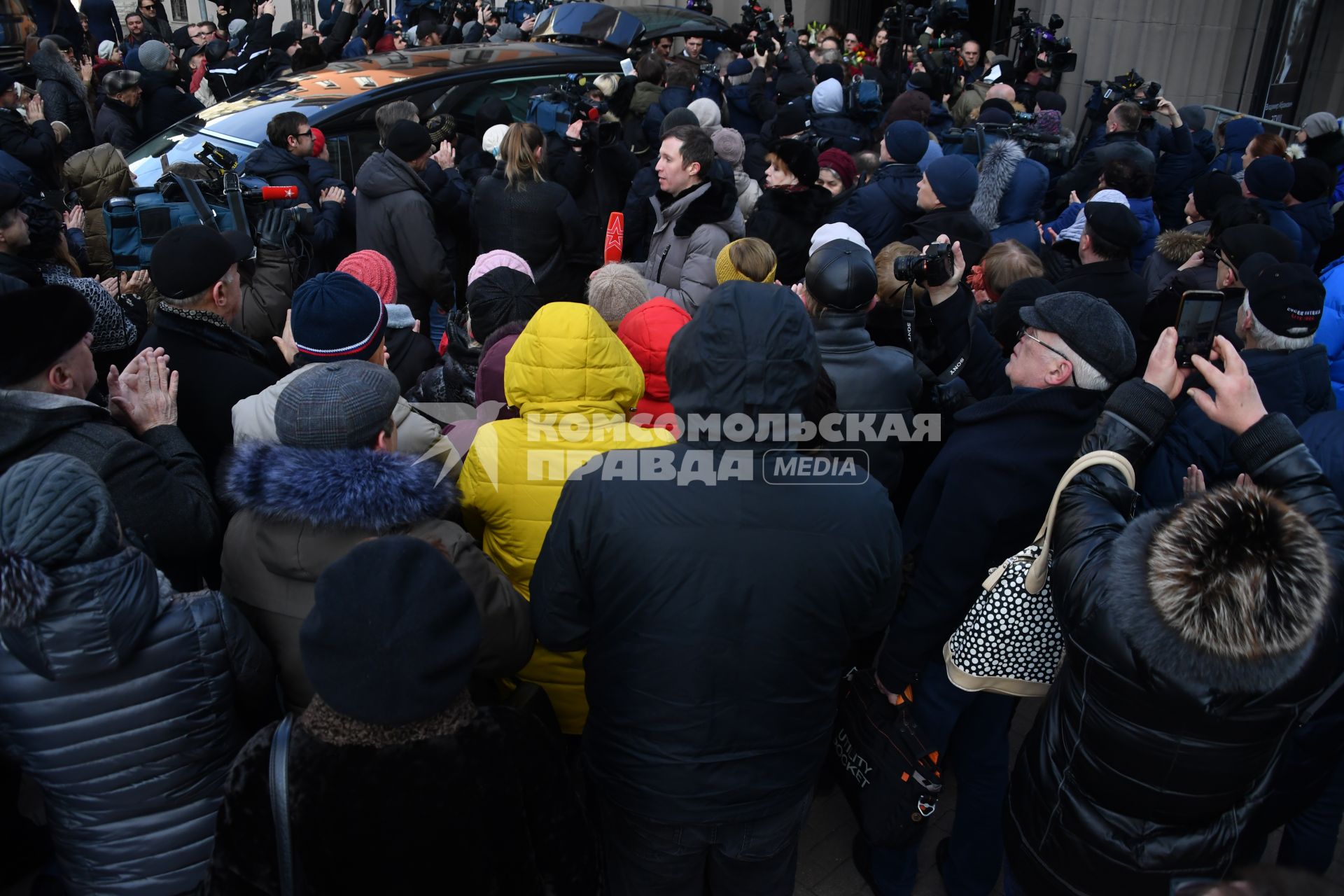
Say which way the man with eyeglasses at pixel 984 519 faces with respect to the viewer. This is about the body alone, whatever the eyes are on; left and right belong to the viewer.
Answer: facing to the left of the viewer

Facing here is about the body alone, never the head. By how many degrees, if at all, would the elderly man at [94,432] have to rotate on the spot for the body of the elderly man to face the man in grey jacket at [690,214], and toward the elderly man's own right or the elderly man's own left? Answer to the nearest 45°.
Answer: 0° — they already face them

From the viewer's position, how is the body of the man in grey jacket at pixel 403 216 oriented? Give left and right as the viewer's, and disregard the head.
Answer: facing away from the viewer and to the right of the viewer

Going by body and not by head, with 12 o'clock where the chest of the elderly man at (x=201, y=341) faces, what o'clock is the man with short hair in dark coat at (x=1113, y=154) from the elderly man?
The man with short hair in dark coat is roughly at 1 o'clock from the elderly man.

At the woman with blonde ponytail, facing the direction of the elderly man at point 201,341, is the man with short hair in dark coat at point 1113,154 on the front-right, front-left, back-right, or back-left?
back-left

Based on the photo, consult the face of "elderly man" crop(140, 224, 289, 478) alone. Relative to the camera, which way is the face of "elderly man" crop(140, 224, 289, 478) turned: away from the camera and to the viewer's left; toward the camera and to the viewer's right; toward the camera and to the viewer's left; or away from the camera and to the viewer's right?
away from the camera and to the viewer's right

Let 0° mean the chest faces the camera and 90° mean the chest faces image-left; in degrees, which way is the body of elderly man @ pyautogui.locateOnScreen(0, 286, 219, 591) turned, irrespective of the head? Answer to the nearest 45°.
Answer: approximately 225°

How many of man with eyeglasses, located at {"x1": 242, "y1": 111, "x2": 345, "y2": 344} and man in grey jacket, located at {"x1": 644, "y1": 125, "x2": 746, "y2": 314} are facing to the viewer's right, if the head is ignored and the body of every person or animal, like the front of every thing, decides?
1
